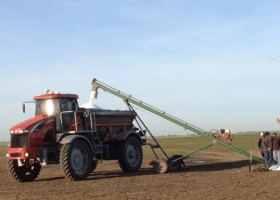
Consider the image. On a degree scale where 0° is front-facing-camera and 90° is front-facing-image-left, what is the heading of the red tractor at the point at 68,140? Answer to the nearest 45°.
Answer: approximately 45°

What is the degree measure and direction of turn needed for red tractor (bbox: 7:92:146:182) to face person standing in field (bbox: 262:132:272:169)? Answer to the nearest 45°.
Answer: approximately 135° to its left
